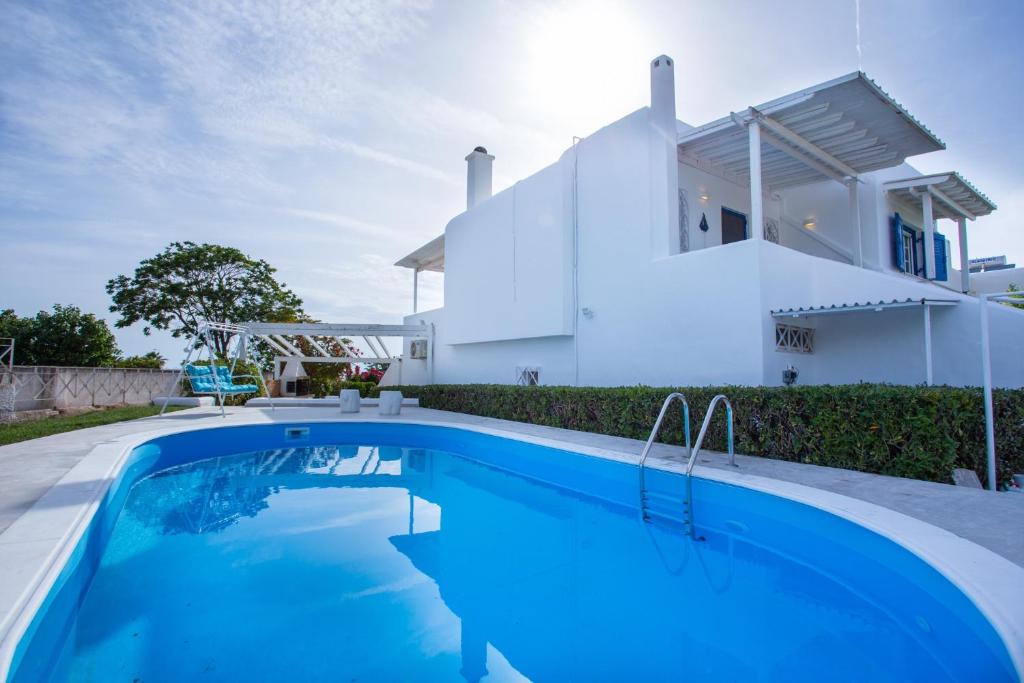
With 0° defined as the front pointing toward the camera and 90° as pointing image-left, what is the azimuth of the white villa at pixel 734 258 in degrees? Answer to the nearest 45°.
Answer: approximately 315°

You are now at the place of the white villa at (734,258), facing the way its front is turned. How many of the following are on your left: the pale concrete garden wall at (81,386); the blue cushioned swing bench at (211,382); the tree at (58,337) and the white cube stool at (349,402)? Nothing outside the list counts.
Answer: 0

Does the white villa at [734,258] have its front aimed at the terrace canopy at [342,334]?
no

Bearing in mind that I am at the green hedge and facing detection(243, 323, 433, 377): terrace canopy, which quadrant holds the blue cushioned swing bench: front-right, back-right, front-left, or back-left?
front-left

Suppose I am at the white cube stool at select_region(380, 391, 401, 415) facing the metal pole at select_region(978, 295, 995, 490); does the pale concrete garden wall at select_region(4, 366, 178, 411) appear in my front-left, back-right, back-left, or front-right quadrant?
back-right

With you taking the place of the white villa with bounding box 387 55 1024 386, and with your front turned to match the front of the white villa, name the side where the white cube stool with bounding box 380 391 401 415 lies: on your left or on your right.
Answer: on your right

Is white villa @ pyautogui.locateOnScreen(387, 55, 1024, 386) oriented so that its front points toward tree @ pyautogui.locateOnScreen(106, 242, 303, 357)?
no

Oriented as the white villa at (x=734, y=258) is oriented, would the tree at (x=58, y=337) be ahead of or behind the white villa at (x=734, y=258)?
behind

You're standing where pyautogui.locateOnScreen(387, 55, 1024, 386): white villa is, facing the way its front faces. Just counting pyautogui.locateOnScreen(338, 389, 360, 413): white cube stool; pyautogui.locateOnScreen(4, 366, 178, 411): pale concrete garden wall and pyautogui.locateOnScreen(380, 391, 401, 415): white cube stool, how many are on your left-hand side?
0

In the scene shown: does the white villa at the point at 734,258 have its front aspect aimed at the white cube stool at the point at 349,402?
no

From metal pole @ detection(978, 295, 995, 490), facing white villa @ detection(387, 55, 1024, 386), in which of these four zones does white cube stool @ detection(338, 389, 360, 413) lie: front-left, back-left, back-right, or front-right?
front-left

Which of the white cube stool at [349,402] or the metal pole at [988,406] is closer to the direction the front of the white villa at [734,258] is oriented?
the metal pole
